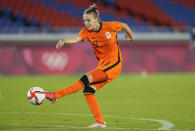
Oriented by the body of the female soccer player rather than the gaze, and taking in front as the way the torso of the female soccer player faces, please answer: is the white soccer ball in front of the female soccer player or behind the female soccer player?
in front

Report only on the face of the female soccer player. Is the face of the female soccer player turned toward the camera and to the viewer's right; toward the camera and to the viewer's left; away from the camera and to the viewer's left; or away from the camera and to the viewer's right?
toward the camera and to the viewer's left
